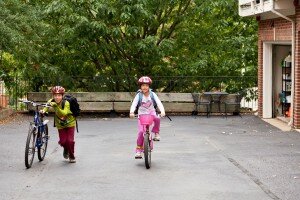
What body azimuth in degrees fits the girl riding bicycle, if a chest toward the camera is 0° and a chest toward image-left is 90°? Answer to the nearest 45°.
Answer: approximately 0°

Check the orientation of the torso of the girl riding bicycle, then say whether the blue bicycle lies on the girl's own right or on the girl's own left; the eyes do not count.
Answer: on the girl's own right

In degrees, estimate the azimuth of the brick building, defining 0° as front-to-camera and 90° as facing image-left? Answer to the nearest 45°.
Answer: approximately 45°

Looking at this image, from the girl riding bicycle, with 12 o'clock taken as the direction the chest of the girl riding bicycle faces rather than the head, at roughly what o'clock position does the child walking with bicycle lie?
The child walking with bicycle is roughly at 3 o'clock from the girl riding bicycle.
